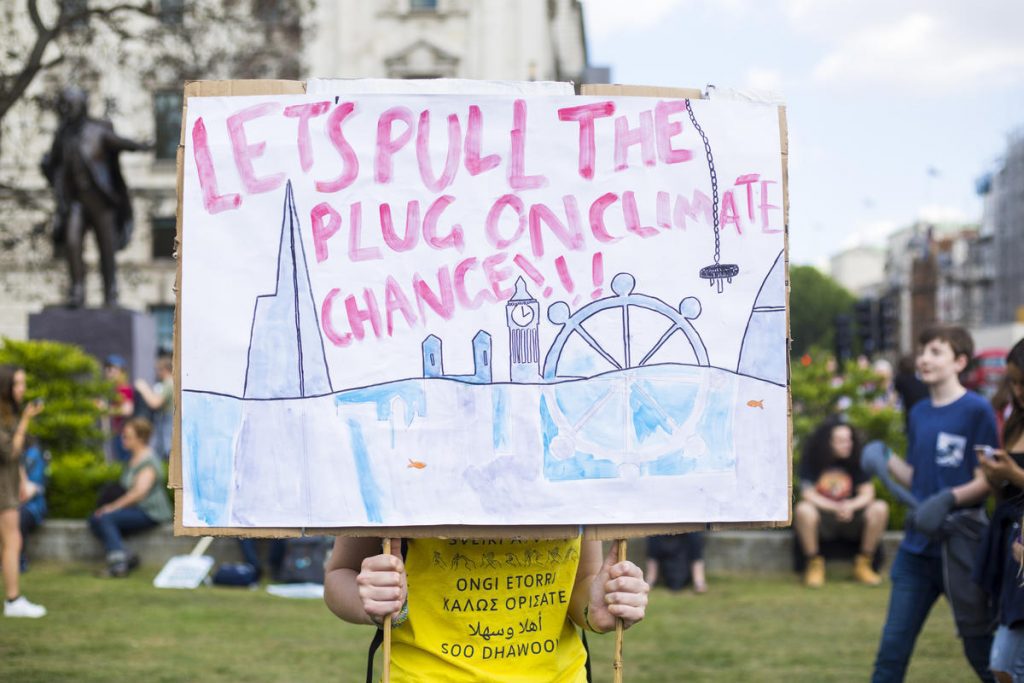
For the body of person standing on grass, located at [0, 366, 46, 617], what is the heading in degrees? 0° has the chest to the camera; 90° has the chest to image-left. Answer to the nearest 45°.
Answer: approximately 270°

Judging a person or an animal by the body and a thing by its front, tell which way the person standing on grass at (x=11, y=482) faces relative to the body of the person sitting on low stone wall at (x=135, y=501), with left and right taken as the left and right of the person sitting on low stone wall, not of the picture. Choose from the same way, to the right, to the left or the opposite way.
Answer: the opposite way

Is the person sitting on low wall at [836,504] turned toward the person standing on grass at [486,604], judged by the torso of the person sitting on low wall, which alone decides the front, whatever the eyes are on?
yes

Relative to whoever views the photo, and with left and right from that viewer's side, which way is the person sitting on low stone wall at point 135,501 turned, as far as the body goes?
facing to the left of the viewer

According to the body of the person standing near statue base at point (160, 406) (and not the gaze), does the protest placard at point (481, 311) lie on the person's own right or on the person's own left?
on the person's own left

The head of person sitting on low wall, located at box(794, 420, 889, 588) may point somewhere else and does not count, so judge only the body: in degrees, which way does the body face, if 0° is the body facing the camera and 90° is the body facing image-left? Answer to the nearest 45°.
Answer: approximately 0°

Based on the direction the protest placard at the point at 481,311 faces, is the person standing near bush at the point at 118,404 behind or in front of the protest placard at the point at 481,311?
behind

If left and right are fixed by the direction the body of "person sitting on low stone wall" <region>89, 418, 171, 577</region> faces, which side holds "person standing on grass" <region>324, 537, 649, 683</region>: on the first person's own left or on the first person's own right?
on the first person's own left

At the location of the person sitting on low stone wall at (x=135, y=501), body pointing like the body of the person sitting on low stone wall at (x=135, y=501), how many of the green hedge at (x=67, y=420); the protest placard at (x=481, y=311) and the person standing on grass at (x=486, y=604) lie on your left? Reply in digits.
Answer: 2

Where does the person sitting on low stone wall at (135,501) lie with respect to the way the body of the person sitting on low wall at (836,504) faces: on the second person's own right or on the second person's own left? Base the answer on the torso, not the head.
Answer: on the second person's own right
